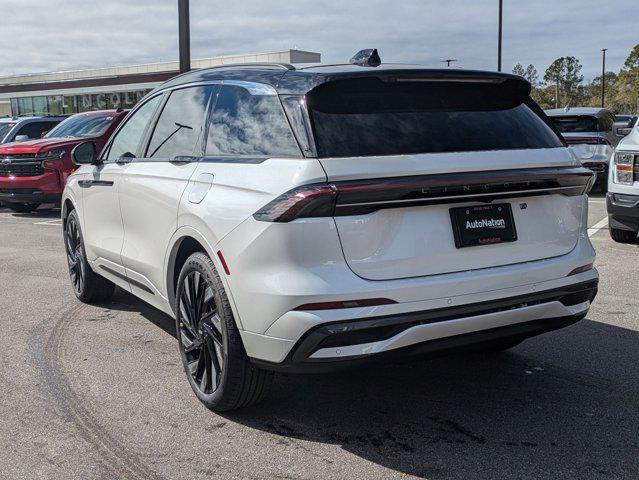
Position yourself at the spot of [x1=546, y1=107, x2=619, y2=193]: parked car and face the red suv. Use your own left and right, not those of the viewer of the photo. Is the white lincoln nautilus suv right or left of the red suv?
left

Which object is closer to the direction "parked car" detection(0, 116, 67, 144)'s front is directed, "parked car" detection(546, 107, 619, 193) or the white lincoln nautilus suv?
the white lincoln nautilus suv

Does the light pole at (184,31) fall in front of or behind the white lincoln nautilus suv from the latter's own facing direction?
in front

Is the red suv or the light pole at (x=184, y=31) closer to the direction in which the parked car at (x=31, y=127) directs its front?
the red suv

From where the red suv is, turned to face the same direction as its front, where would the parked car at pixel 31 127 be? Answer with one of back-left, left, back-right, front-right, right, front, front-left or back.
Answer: back-right

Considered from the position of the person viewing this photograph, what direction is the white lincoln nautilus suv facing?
facing away from the viewer and to the left of the viewer

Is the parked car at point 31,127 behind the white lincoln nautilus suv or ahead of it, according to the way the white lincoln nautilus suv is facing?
ahead

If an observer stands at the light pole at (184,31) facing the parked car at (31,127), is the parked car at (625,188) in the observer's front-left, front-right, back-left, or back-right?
back-left

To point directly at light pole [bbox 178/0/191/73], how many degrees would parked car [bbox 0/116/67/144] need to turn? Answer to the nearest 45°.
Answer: approximately 90° to its left

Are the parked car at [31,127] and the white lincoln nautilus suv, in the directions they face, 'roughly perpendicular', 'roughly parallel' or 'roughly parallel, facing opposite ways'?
roughly perpendicular

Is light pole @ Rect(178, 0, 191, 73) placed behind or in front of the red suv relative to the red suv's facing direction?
behind

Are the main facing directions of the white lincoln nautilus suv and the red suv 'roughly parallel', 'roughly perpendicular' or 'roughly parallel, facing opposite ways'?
roughly perpendicular

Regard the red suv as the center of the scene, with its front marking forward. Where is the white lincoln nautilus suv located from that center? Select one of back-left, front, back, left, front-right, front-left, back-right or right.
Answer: front-left
